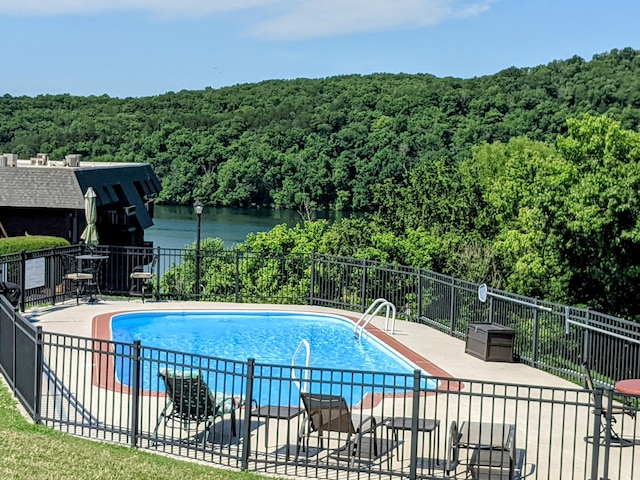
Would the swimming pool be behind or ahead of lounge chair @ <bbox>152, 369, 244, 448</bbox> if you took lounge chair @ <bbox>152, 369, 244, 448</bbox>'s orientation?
ahead

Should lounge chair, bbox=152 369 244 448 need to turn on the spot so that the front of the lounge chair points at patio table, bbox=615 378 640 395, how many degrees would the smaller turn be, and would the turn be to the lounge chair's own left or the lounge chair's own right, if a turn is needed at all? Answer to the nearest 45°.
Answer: approximately 45° to the lounge chair's own right

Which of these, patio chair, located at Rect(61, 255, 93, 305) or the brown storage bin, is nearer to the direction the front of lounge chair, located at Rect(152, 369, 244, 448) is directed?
the brown storage bin

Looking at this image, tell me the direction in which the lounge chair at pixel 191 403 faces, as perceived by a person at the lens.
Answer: facing away from the viewer and to the right of the viewer
